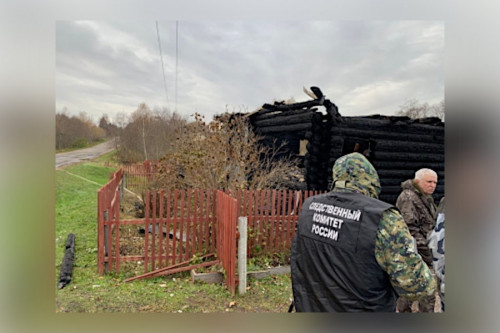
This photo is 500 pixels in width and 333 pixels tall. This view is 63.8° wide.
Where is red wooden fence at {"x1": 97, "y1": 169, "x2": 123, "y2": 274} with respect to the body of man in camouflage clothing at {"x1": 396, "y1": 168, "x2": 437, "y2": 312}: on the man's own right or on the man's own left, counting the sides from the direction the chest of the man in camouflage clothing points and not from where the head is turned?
on the man's own right

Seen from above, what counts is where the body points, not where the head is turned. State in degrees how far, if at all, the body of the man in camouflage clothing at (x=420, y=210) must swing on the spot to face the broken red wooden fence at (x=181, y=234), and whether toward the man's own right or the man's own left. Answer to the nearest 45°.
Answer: approximately 135° to the man's own right

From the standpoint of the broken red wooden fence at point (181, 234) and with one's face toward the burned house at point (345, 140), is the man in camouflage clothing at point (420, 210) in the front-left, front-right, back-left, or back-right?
front-right

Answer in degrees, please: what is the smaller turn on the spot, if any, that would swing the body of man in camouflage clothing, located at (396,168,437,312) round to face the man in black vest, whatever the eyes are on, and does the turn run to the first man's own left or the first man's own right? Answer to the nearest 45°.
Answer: approximately 45° to the first man's own right

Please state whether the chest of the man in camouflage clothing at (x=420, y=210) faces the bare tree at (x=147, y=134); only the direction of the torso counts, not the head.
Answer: no

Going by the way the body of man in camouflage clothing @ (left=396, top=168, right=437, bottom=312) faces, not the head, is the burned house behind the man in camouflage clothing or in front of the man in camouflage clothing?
behind

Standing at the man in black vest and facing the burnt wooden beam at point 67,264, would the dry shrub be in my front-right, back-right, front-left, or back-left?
front-right
